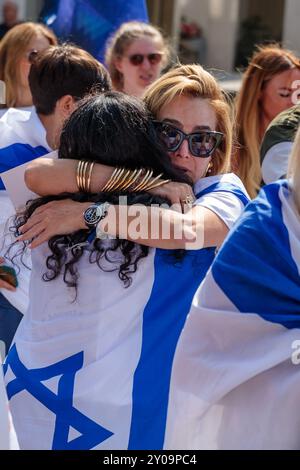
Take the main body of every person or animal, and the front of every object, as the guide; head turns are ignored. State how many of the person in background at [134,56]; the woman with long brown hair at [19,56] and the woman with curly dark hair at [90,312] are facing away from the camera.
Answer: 1

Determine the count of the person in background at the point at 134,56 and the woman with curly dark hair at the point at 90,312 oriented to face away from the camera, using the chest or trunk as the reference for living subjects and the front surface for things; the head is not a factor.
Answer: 1

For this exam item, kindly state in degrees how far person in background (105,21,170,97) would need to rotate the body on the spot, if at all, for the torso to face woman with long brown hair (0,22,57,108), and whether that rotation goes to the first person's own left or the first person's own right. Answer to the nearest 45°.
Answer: approximately 90° to the first person's own right

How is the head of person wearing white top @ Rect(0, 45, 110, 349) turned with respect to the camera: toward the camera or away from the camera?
away from the camera

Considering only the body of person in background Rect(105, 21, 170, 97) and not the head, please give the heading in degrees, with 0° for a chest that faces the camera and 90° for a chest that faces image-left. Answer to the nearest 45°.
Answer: approximately 315°

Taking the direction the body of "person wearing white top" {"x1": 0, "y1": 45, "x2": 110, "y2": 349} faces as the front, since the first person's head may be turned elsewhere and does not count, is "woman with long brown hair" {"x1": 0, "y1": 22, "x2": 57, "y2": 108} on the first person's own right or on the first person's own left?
on the first person's own left

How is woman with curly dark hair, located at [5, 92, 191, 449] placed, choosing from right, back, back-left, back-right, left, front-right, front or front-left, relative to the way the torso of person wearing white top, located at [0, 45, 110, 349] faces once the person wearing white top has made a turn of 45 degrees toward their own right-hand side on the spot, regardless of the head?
right

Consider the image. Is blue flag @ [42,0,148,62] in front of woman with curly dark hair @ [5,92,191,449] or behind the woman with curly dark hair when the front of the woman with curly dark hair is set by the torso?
in front

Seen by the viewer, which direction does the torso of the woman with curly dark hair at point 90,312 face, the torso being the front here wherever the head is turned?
away from the camera
